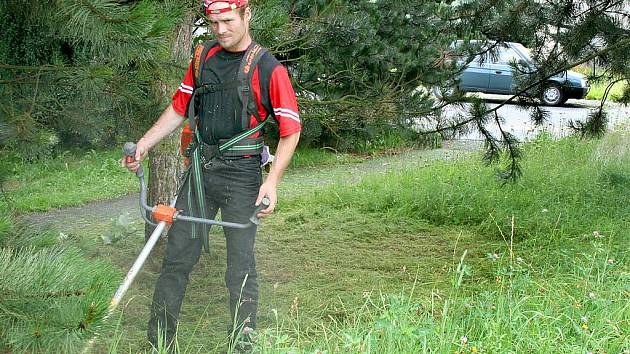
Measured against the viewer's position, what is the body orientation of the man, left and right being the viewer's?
facing the viewer and to the left of the viewer

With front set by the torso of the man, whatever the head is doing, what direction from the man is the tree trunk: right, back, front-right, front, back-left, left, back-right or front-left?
back-right
